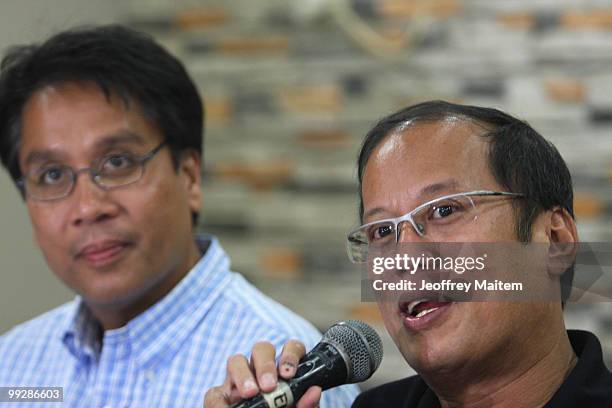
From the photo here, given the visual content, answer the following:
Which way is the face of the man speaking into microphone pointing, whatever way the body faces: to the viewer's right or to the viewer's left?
to the viewer's left

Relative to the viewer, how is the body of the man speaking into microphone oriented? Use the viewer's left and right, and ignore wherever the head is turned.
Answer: facing the viewer and to the left of the viewer

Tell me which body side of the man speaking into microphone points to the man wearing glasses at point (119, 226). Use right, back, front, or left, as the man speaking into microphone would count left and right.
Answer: right

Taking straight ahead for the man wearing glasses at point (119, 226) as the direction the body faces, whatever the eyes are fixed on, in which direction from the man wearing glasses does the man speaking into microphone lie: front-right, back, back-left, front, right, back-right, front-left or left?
left

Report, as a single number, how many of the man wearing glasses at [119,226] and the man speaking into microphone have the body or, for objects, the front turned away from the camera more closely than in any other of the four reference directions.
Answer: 0

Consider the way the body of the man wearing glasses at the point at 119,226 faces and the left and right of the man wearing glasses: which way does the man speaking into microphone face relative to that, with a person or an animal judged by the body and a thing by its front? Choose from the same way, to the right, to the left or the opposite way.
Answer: the same way

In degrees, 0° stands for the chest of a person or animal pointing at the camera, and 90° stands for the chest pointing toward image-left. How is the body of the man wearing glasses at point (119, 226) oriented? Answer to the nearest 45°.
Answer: approximately 45°
